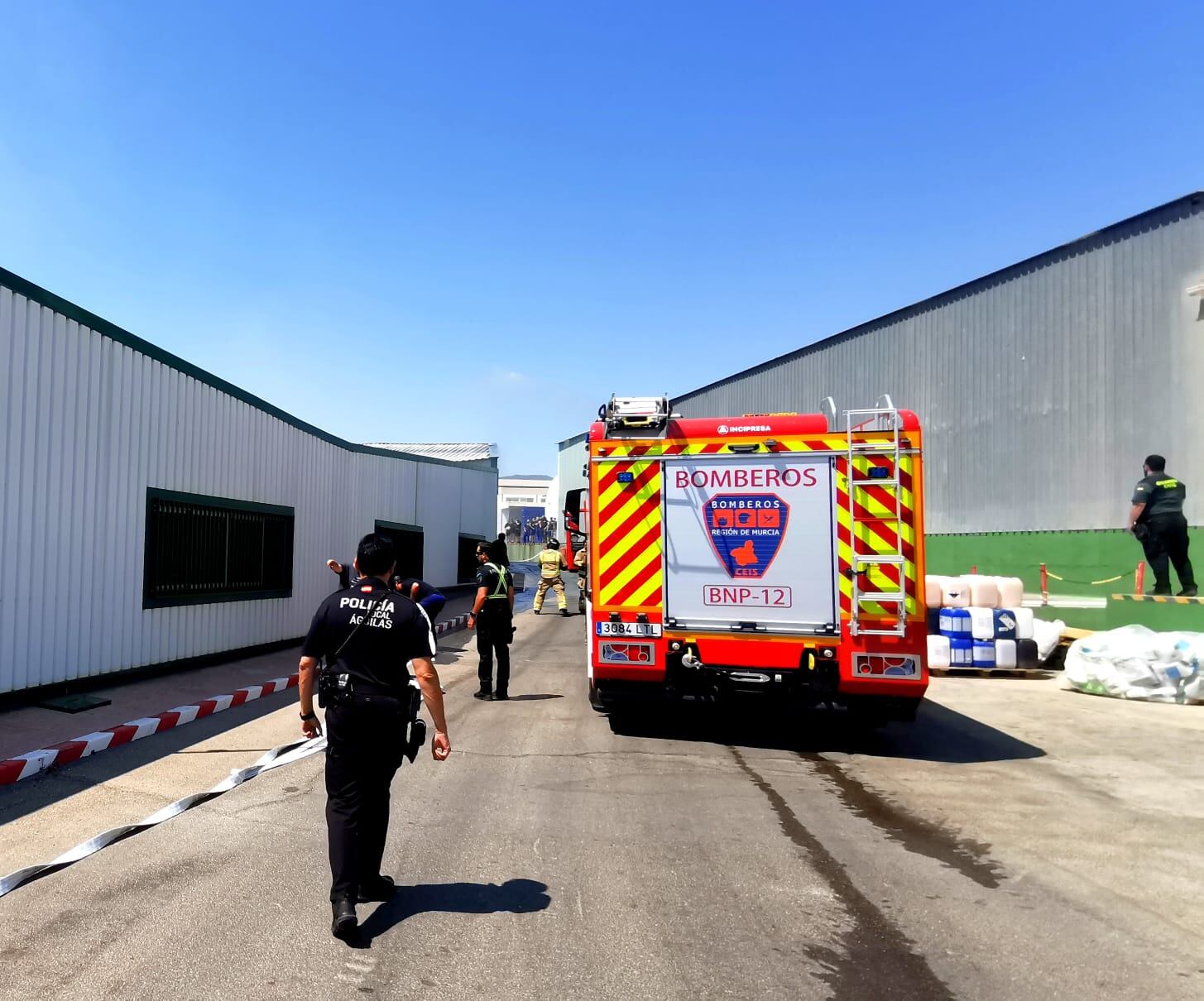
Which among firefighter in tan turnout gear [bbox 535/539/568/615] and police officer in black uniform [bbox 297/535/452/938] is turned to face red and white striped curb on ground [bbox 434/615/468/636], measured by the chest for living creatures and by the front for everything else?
the police officer in black uniform

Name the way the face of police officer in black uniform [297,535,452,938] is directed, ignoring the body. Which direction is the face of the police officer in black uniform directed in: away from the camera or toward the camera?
away from the camera

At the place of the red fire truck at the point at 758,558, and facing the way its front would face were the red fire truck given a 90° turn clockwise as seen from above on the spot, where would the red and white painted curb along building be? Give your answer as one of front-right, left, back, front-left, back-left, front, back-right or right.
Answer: back

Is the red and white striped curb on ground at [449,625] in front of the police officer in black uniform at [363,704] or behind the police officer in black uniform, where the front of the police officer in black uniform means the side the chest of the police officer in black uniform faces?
in front

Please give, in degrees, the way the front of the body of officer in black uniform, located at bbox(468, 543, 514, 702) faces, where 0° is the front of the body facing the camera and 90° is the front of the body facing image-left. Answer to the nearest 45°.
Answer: approximately 135°

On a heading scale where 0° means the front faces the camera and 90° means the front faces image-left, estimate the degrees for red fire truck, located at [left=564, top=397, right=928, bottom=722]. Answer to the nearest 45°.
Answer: approximately 180°

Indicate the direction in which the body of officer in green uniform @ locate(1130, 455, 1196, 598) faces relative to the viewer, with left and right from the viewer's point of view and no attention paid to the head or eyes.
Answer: facing away from the viewer and to the left of the viewer

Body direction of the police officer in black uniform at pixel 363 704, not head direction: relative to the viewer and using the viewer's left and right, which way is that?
facing away from the viewer
